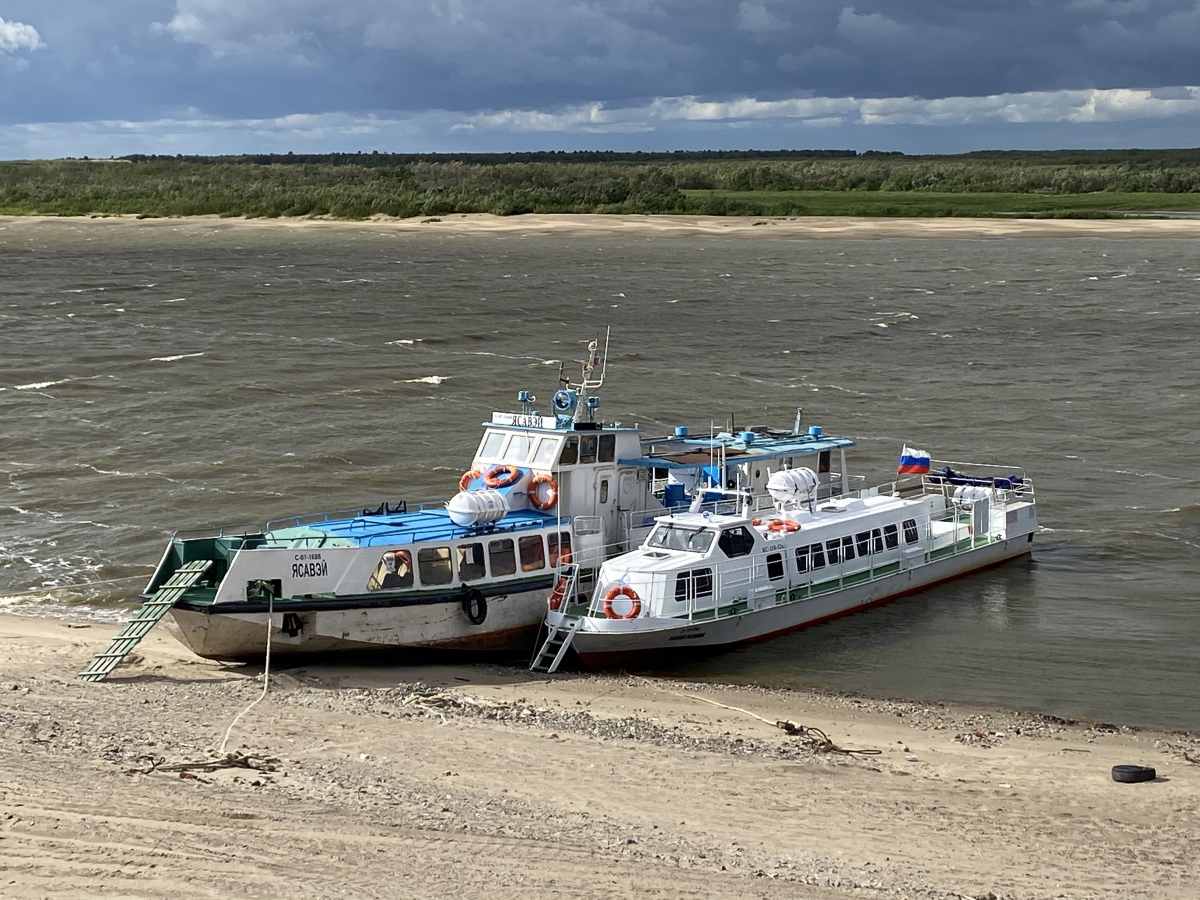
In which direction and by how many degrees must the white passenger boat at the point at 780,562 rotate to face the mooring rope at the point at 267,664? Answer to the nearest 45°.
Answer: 0° — it already faces it

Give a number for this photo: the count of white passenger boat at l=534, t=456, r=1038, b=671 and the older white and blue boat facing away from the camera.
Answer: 0

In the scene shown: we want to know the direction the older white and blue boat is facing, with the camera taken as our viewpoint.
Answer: facing the viewer and to the left of the viewer

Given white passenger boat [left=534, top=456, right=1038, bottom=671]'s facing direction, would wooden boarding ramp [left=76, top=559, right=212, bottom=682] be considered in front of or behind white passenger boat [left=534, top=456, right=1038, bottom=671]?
in front

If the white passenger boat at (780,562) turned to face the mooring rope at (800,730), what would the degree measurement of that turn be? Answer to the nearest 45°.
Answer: approximately 45° to its left

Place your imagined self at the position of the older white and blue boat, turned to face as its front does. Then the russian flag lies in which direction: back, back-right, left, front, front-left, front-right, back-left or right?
back

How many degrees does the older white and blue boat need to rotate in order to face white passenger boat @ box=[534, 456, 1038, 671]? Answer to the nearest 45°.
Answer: approximately 135° to its left

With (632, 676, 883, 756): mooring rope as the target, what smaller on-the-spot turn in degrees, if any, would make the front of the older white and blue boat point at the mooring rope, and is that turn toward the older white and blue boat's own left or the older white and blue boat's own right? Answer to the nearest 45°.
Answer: approximately 90° to the older white and blue boat's own left

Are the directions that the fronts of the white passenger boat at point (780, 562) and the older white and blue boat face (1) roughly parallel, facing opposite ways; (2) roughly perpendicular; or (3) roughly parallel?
roughly parallel
